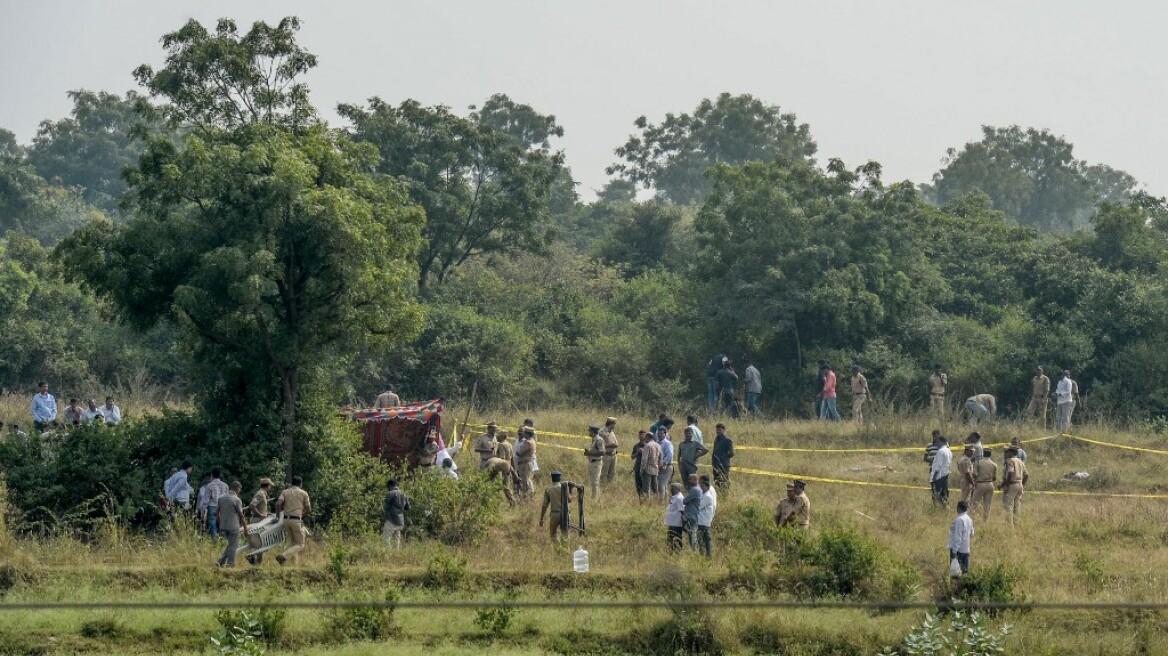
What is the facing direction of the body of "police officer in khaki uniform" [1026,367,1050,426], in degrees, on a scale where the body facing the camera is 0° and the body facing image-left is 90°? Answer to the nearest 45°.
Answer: approximately 0°

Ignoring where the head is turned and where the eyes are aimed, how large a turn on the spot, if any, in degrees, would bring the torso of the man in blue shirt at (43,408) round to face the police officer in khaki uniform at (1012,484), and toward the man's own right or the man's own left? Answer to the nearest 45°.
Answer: approximately 45° to the man's own left

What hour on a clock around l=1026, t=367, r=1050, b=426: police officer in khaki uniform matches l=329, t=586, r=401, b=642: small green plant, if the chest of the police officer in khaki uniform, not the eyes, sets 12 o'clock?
The small green plant is roughly at 1 o'clock from the police officer in khaki uniform.

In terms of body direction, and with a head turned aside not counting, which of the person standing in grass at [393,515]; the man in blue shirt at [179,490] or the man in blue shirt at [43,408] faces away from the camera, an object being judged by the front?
the person standing in grass

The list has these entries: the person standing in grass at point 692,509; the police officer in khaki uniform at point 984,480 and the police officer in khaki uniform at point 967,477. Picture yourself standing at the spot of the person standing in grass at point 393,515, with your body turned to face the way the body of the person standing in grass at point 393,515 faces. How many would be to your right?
3

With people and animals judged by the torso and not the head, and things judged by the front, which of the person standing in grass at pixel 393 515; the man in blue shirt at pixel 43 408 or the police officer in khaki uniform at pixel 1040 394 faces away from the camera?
the person standing in grass

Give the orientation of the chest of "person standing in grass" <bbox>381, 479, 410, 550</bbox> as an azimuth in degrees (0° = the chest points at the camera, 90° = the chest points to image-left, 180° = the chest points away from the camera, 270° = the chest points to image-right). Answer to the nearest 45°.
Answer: approximately 180°

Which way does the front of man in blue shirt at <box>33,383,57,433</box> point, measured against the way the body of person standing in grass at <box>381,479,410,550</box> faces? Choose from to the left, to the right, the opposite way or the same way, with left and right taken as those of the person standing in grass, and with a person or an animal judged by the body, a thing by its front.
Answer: the opposite way

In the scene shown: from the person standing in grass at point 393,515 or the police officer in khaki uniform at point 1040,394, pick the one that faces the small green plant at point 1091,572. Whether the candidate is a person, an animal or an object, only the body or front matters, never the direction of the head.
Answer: the police officer in khaki uniform
